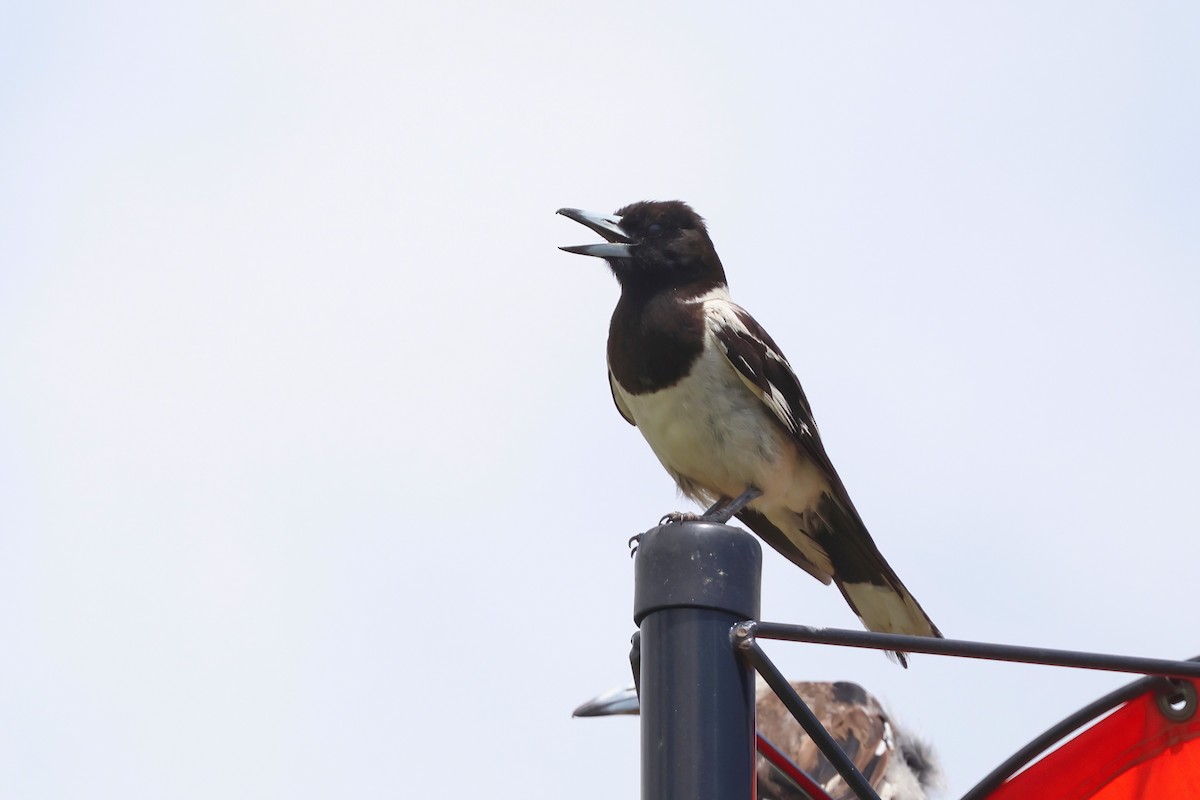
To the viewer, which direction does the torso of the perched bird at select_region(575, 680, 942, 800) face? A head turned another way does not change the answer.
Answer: to the viewer's left

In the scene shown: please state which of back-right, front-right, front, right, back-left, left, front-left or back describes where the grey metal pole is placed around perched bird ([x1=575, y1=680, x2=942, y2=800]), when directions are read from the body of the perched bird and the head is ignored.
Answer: left

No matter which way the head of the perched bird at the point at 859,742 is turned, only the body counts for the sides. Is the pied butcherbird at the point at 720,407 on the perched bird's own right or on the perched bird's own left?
on the perched bird's own left

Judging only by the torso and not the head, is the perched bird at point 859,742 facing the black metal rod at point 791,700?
no
